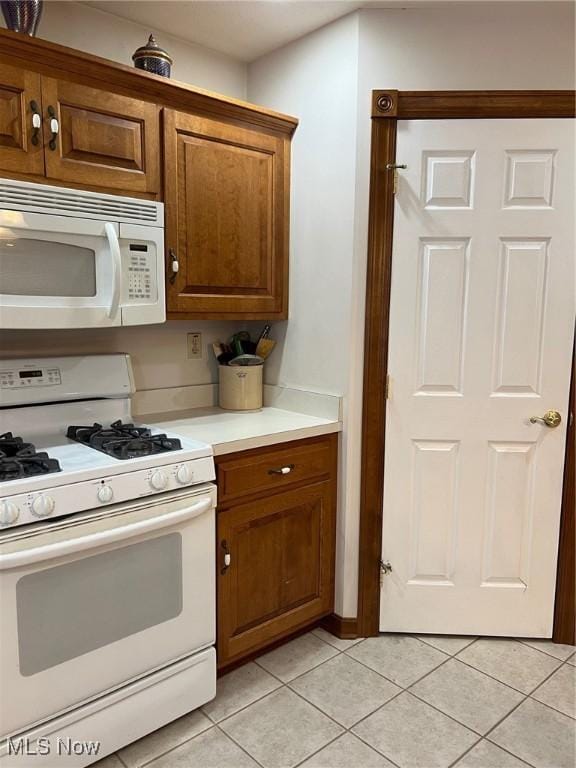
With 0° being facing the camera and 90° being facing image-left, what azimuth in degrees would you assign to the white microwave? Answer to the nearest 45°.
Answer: approximately 315°

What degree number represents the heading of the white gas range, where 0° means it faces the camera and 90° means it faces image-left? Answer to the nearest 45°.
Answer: approximately 315°

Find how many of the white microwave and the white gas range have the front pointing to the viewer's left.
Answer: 0

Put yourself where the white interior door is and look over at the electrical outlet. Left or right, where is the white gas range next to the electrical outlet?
left

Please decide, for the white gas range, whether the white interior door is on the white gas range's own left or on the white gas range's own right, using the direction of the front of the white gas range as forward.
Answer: on the white gas range's own left

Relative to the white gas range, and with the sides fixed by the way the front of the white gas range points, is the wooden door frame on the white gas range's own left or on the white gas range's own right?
on the white gas range's own left

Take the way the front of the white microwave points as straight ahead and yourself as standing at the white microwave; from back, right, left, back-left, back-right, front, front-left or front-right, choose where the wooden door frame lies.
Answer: front-left

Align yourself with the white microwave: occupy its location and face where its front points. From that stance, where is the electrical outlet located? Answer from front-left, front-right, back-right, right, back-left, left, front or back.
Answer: left
